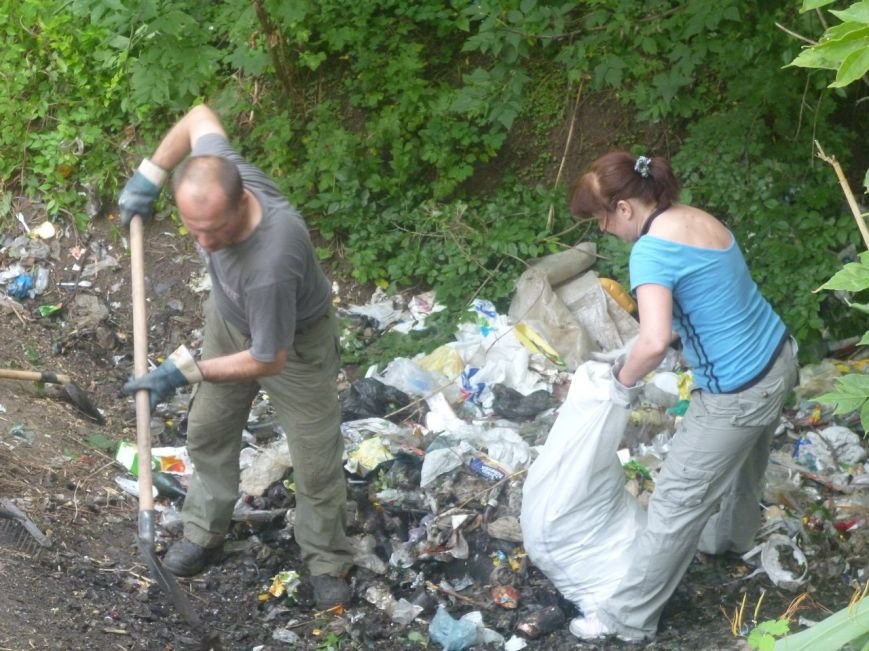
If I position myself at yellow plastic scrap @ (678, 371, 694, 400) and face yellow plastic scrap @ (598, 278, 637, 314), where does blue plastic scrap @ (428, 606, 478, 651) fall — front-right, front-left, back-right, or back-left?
back-left

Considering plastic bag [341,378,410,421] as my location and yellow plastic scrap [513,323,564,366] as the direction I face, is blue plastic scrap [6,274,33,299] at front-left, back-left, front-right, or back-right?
back-left

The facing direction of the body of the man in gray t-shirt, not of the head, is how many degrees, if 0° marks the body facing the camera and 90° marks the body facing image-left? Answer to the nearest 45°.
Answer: approximately 45°

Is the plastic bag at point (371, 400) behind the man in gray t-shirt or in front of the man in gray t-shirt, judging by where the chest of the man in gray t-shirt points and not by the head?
behind

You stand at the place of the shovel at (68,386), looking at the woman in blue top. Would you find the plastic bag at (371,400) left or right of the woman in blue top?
left

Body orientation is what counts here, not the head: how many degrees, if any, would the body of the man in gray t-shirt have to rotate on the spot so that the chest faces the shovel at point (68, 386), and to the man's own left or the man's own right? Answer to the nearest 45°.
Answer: approximately 90° to the man's own right

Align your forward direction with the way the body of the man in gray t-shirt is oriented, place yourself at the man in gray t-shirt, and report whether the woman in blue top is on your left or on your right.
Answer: on your left

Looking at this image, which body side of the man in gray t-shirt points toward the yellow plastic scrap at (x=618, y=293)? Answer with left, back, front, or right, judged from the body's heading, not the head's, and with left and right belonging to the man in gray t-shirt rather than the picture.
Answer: back

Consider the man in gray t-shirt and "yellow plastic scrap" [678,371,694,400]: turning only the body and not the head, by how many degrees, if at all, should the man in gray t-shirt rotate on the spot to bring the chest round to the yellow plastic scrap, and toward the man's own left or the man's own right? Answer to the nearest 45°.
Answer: approximately 180°

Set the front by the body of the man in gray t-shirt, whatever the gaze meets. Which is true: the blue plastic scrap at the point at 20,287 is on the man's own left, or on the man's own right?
on the man's own right

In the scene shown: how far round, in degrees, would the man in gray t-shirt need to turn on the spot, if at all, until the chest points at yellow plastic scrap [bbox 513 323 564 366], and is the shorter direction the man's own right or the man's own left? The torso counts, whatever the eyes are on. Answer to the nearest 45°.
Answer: approximately 180°
